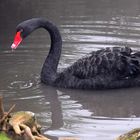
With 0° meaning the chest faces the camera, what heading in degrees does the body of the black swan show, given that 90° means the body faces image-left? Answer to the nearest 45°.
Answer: approximately 90°
